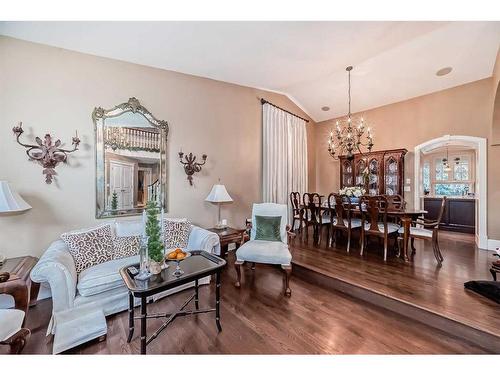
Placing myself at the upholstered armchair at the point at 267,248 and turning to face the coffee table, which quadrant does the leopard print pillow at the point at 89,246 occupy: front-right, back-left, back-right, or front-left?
front-right

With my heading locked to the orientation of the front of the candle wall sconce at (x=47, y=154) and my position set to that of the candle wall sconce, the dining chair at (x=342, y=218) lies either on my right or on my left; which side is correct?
on my left

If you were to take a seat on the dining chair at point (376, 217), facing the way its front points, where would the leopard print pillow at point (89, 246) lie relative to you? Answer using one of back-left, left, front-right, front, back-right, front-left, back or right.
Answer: back

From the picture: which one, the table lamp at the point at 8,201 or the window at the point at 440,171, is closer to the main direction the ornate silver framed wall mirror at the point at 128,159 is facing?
the window

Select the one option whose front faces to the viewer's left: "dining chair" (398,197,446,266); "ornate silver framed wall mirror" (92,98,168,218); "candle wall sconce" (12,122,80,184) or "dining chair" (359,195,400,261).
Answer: "dining chair" (398,197,446,266)

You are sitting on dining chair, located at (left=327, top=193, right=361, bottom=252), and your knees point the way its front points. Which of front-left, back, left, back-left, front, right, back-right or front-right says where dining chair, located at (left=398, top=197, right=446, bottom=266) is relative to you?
front-right

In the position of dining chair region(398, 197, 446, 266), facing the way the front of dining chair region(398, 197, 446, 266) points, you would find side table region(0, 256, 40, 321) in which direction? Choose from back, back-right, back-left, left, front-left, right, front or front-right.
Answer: front-left

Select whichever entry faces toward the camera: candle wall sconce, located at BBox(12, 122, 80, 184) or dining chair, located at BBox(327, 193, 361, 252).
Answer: the candle wall sconce

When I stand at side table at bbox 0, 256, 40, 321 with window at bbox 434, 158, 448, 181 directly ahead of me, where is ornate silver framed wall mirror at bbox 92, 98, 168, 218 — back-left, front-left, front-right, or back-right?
front-left

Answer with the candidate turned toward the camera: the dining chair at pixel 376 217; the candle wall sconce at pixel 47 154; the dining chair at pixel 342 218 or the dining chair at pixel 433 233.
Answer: the candle wall sconce

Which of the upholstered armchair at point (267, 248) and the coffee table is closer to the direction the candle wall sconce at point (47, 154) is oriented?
the coffee table

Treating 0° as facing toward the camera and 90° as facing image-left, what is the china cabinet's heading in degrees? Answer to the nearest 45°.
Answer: approximately 45°

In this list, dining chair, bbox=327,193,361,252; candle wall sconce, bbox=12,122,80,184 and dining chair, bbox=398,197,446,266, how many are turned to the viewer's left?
1

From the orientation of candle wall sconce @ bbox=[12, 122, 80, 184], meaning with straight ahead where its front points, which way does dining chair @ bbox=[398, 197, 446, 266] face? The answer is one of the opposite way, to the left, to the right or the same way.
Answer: the opposite way

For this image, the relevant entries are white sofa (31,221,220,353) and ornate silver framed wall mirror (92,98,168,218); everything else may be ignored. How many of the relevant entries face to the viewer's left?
0

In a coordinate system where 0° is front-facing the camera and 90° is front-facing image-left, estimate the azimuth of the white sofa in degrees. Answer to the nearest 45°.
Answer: approximately 315°

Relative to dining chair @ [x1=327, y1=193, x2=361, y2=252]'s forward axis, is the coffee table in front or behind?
behind

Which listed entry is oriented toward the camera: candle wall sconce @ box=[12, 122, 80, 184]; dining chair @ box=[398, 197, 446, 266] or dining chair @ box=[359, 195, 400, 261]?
the candle wall sconce
